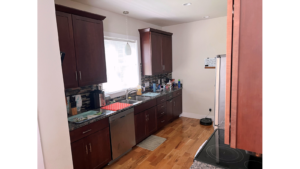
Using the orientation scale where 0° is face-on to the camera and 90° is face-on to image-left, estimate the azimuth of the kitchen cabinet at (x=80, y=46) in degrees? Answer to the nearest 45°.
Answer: approximately 315°

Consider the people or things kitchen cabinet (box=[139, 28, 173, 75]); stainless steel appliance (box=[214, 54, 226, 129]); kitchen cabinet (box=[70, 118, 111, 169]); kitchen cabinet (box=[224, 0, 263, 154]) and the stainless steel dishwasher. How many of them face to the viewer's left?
2

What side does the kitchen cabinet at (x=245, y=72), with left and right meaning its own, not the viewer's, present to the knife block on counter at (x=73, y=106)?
front

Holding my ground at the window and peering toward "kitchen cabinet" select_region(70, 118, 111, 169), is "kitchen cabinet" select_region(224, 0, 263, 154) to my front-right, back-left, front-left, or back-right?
front-left

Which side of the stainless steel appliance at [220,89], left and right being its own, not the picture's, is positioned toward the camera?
left

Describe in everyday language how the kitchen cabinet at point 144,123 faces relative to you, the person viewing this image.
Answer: facing the viewer and to the right of the viewer

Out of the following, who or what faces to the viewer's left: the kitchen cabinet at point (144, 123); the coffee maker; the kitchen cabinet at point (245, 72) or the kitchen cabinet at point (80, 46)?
the kitchen cabinet at point (245, 72)

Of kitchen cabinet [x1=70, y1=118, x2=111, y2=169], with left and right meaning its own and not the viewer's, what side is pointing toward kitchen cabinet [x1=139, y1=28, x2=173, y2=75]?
left

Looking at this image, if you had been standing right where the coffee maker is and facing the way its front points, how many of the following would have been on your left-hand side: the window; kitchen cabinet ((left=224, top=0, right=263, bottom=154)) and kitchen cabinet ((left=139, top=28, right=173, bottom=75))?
2

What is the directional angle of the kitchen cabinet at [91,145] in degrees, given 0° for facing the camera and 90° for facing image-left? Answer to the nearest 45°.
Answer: approximately 315°

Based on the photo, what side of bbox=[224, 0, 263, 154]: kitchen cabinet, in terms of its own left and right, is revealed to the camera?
left

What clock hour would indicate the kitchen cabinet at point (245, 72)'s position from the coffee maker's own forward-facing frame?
The kitchen cabinet is roughly at 1 o'clock from the coffee maker.
